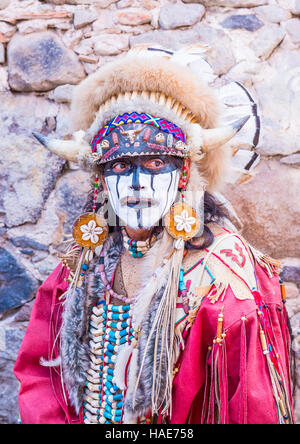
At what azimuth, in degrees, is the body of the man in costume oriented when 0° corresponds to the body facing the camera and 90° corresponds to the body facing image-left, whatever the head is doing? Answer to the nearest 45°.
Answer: approximately 45°
